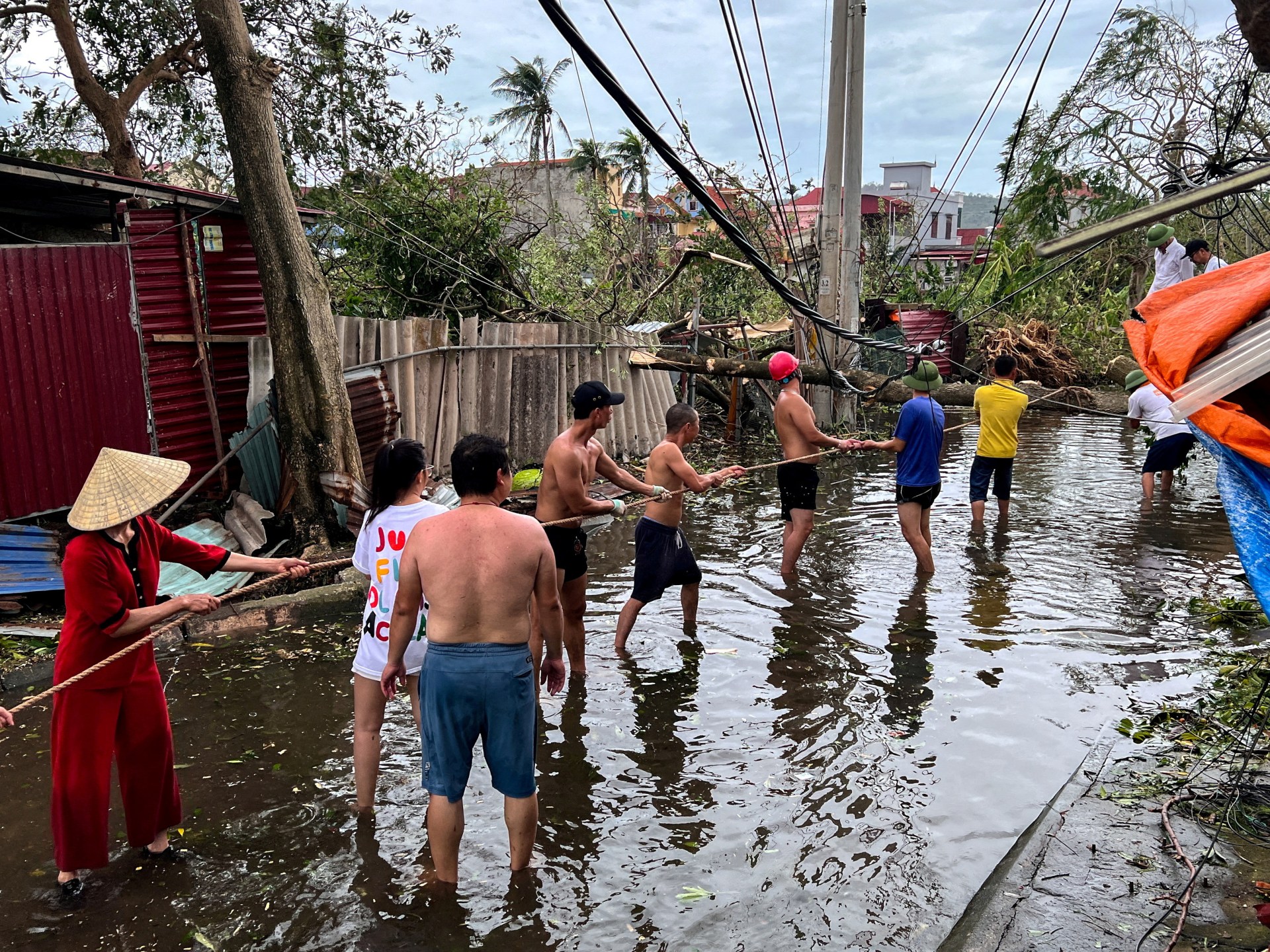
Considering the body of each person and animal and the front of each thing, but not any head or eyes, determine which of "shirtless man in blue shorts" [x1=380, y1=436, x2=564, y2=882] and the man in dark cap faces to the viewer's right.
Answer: the man in dark cap

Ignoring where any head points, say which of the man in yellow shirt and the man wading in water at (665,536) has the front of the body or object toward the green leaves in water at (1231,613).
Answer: the man wading in water

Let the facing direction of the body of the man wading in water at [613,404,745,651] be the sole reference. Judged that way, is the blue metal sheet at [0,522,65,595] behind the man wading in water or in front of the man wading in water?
behind

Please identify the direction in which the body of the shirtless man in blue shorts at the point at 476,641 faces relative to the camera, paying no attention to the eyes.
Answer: away from the camera

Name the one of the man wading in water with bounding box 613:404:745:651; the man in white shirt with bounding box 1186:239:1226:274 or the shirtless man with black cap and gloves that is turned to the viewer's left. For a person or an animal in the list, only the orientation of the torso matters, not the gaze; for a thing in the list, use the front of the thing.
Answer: the man in white shirt

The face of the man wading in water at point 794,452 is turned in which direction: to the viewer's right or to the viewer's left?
to the viewer's right

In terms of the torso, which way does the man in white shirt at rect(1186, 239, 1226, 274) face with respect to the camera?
to the viewer's left

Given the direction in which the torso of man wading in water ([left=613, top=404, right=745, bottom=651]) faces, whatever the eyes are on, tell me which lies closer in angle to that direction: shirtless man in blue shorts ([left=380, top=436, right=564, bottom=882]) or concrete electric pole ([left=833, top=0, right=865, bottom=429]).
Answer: the concrete electric pole

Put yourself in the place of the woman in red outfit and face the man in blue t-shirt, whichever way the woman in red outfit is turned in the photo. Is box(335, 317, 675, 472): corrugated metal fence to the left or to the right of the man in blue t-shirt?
left

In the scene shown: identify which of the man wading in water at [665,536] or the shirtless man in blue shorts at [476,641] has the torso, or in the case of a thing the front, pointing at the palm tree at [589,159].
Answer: the shirtless man in blue shorts

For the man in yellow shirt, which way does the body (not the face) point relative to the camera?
away from the camera

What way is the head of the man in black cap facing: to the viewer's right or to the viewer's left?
to the viewer's right

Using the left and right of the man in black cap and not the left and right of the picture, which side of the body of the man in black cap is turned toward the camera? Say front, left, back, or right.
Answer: right

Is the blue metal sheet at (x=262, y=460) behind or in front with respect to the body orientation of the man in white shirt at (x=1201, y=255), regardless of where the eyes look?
in front

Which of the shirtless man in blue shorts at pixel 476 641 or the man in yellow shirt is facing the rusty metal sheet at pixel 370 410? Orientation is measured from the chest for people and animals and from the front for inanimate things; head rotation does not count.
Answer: the shirtless man in blue shorts

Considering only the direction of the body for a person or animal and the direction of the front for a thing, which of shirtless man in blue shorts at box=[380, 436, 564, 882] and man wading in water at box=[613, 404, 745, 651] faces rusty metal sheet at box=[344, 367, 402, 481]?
the shirtless man in blue shorts

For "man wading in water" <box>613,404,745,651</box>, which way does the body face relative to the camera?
to the viewer's right
